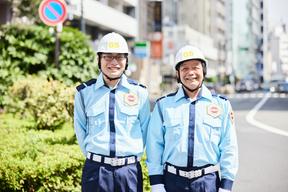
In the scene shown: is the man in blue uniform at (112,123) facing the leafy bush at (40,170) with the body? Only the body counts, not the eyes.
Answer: no

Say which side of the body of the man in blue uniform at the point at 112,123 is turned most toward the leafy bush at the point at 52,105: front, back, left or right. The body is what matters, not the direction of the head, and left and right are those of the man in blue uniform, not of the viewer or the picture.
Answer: back

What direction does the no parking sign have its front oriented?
toward the camera

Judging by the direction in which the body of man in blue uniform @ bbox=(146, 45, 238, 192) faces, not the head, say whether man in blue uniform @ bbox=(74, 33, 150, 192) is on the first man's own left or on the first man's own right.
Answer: on the first man's own right

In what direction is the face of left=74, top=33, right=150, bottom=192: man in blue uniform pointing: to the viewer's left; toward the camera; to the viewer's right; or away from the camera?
toward the camera

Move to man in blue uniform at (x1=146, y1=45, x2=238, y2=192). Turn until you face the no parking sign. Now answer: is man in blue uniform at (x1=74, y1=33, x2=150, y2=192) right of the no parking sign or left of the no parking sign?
left

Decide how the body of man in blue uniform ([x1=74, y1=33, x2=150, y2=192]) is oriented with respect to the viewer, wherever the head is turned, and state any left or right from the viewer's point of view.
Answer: facing the viewer

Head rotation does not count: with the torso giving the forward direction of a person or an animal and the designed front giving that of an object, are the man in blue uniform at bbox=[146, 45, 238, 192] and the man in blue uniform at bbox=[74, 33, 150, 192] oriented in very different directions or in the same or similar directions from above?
same or similar directions

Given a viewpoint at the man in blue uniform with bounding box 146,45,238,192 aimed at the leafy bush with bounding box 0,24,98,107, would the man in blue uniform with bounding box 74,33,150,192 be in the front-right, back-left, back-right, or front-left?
front-left

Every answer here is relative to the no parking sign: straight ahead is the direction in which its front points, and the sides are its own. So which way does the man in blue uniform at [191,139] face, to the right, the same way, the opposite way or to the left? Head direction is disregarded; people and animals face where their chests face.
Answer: the same way

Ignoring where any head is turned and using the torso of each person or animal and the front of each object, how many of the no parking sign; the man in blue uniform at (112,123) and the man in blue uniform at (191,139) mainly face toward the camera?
3

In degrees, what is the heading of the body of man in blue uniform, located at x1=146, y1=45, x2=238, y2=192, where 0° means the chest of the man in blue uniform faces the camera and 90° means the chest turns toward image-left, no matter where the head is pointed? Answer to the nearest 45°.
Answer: approximately 0°

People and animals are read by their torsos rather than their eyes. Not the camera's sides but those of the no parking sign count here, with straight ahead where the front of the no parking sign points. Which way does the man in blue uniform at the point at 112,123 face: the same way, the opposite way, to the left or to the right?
the same way

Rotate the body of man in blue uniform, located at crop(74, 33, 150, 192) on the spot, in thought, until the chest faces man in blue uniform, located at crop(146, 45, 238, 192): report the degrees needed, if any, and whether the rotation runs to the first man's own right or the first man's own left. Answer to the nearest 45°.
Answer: approximately 45° to the first man's own left

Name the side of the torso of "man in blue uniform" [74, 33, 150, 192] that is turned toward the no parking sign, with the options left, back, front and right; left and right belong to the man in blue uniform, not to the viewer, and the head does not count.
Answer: back
